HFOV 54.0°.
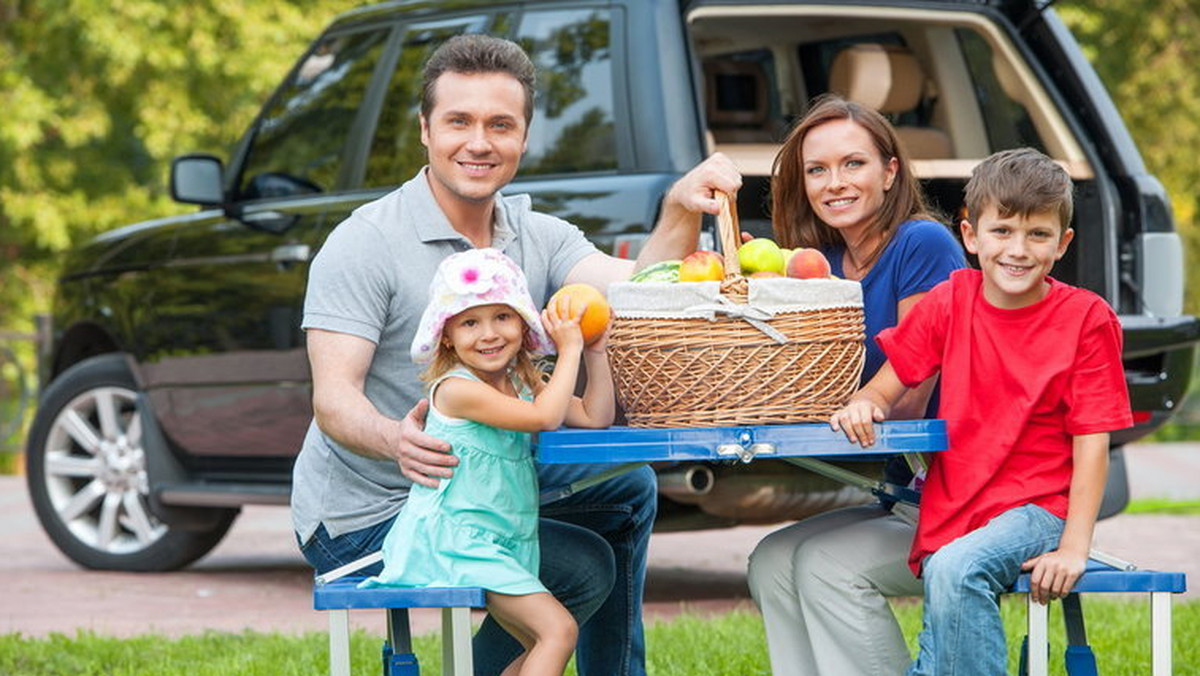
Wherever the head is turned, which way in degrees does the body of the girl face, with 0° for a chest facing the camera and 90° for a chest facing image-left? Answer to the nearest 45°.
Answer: approximately 315°

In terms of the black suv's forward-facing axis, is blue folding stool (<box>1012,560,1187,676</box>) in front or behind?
behind

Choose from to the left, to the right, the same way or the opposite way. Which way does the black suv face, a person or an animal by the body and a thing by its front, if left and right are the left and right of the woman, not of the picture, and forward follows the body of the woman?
to the right

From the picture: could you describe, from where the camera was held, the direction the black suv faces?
facing away from the viewer and to the left of the viewer

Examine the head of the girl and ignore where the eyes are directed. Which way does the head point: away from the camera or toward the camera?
toward the camera

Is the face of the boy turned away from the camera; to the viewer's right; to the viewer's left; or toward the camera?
toward the camera

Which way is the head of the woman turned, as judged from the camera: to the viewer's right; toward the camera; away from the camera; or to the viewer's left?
toward the camera

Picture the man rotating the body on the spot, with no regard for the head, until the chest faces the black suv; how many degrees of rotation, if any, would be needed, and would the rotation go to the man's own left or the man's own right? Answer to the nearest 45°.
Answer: approximately 135° to the man's own left

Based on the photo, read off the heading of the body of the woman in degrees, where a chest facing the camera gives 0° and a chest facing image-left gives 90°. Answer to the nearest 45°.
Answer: approximately 45°

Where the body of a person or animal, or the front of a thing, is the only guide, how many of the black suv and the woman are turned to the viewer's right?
0

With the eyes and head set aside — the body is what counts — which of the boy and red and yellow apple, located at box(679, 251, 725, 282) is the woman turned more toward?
the red and yellow apple
